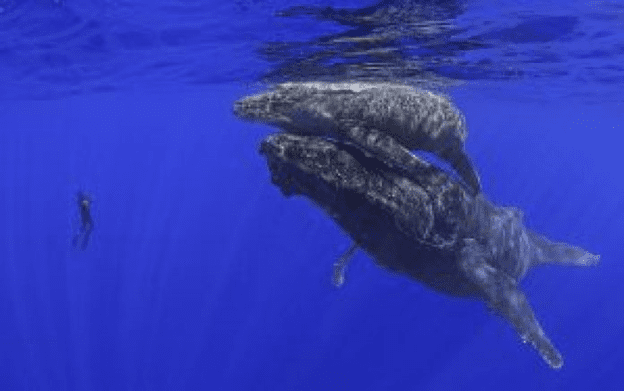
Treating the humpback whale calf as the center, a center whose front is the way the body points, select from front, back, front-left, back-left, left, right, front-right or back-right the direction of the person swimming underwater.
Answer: front-right

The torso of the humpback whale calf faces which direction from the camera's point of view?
to the viewer's left
